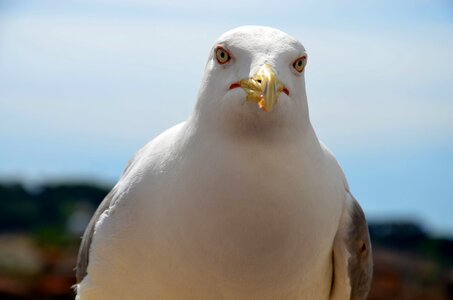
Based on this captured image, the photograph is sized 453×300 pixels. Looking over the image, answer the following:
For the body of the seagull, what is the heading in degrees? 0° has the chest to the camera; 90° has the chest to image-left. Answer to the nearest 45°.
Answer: approximately 0°
